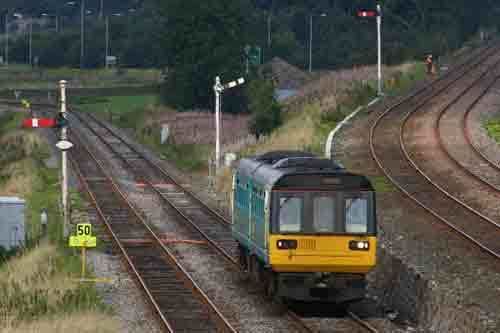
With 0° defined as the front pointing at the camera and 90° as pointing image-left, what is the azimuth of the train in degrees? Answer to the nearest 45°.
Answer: approximately 0°
